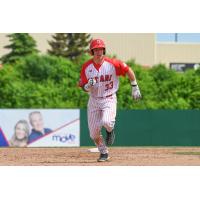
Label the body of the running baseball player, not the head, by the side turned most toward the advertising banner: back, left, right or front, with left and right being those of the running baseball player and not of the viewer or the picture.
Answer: back

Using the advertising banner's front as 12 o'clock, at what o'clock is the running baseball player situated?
The running baseball player is roughly at 12 o'clock from the advertising banner.

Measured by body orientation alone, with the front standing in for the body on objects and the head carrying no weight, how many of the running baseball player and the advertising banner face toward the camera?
2

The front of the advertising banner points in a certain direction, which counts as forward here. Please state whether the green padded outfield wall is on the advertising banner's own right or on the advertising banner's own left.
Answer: on the advertising banner's own left

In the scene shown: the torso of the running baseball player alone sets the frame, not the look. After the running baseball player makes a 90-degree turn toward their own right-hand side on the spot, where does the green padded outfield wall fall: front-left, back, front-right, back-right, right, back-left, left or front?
right

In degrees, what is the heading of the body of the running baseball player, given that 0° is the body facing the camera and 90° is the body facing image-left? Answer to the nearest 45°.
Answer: approximately 0°

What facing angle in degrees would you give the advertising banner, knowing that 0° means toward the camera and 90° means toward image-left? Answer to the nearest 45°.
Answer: approximately 0°
